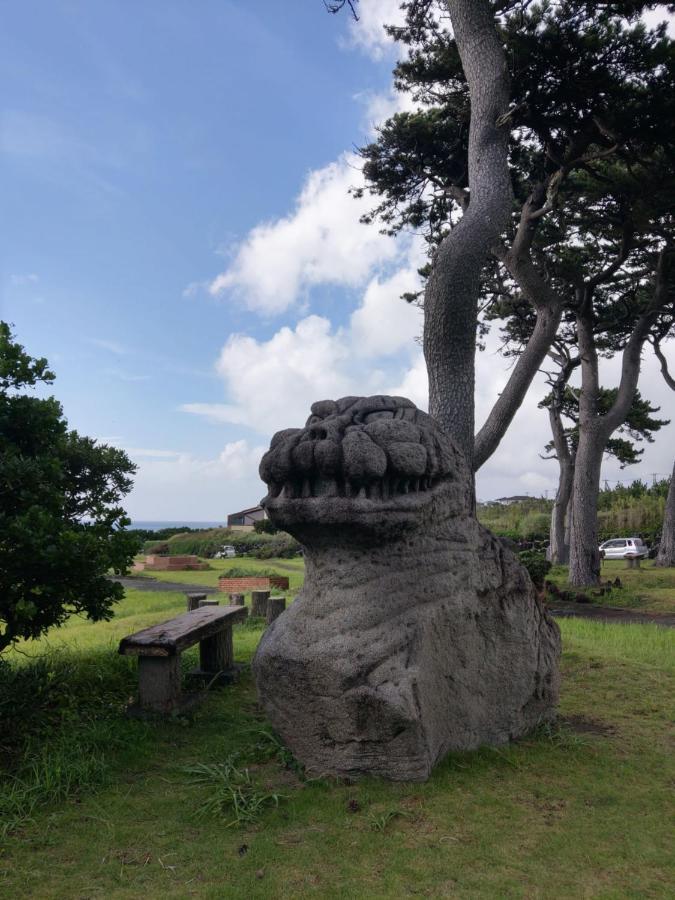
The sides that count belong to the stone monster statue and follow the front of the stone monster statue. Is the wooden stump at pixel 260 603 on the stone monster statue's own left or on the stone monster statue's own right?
on the stone monster statue's own right

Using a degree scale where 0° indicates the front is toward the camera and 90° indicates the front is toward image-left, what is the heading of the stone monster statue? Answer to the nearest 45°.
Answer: approximately 45°

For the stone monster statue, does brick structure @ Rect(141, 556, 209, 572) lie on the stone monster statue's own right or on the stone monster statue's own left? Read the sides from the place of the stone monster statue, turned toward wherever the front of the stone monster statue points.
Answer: on the stone monster statue's own right

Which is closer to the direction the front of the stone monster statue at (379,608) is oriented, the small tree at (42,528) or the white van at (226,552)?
the small tree

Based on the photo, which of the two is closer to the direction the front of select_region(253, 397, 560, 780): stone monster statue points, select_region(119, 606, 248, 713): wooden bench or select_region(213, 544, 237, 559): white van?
the wooden bench

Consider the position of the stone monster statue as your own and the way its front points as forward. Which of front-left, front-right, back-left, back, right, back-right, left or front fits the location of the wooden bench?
right

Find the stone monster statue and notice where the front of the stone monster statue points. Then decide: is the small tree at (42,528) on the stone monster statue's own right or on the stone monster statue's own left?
on the stone monster statue's own right

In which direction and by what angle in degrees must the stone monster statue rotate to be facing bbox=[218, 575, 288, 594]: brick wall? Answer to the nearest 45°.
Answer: approximately 135° to its right

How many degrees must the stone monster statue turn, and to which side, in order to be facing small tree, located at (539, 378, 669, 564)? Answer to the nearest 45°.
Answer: approximately 135° to its right

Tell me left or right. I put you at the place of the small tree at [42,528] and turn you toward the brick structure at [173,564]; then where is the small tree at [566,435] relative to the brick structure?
right

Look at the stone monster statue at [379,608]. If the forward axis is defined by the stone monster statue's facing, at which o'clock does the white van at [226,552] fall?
The white van is roughly at 4 o'clock from the stone monster statue.

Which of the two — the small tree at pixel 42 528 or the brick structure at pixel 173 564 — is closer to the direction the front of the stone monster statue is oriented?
the small tree
